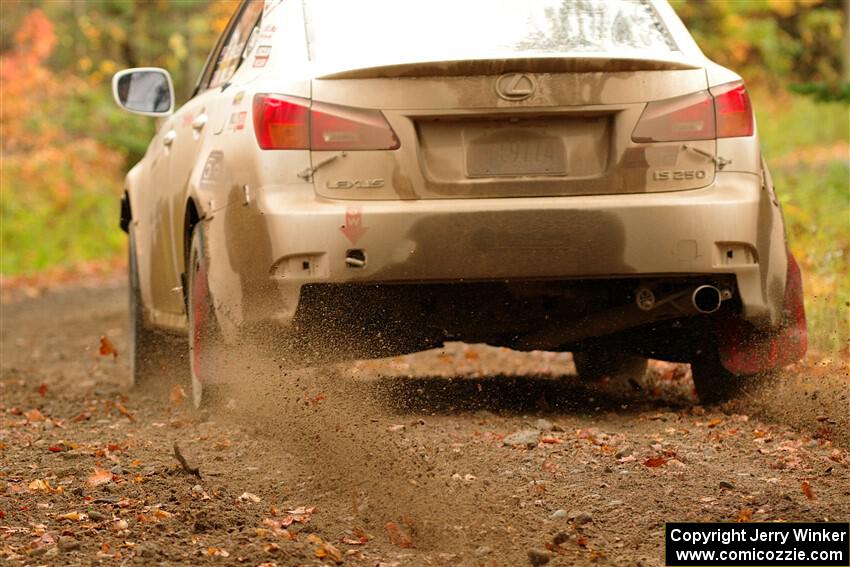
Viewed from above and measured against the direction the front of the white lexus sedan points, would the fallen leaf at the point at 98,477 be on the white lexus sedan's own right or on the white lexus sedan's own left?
on the white lexus sedan's own left

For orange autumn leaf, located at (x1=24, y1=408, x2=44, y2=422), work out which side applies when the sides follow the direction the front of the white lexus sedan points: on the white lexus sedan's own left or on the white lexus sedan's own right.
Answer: on the white lexus sedan's own left

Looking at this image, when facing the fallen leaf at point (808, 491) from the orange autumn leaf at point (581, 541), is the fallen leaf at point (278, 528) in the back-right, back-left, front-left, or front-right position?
back-left

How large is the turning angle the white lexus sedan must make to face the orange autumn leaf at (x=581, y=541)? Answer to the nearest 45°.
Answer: approximately 180°

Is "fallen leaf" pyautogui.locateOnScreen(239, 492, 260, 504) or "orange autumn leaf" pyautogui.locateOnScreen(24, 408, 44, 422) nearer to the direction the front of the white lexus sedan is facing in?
the orange autumn leaf

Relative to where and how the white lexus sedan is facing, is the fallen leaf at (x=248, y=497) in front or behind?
behind

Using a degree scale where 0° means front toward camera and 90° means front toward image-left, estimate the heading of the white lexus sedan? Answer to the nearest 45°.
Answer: approximately 180°

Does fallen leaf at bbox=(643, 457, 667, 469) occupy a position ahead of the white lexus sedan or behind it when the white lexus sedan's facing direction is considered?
behind

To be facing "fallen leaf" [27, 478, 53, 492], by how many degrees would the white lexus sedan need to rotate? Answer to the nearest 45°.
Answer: approximately 135° to its left

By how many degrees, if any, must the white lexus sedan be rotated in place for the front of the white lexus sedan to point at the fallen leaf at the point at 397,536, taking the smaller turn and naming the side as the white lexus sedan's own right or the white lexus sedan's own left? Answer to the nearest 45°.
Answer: approximately 180°
